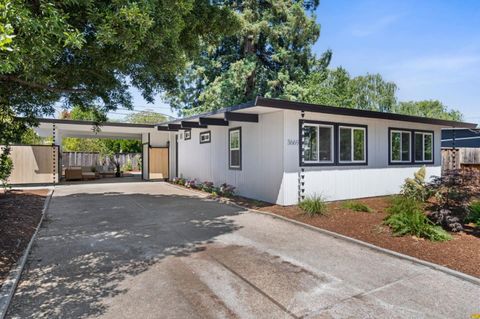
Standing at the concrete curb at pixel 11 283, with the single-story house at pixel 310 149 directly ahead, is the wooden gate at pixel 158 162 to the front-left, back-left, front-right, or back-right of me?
front-left

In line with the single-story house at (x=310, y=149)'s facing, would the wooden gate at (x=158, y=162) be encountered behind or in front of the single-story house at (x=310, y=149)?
behind

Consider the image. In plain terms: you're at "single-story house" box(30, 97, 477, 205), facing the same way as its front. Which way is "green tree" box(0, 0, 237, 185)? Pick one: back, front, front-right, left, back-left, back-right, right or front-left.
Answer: right

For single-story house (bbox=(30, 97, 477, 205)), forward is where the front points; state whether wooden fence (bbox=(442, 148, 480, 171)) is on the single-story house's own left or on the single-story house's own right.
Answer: on the single-story house's own left

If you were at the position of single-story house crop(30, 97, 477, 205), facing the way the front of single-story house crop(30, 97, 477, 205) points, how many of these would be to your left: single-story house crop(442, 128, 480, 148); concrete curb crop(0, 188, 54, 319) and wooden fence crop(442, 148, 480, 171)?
2

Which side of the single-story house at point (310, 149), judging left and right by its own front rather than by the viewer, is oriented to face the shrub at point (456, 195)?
front

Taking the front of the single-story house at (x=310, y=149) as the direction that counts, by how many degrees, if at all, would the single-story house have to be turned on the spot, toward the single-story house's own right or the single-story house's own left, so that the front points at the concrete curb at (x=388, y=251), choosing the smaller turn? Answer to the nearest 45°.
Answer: approximately 45° to the single-story house's own right

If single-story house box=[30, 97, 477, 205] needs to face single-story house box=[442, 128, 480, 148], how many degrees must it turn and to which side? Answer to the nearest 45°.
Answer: approximately 90° to its left

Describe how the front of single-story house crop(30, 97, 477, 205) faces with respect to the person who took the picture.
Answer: facing the viewer and to the right of the viewer

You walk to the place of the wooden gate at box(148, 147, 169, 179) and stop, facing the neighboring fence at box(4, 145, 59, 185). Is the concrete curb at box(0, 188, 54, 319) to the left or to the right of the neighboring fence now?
left

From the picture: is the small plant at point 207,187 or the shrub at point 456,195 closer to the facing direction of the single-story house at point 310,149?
the shrub

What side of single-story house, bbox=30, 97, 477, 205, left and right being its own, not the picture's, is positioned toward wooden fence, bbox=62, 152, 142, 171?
back
